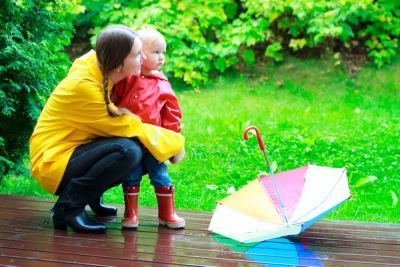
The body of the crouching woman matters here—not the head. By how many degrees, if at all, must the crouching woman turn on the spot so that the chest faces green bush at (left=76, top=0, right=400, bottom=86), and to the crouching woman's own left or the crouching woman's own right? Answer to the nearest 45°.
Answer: approximately 90° to the crouching woman's own left

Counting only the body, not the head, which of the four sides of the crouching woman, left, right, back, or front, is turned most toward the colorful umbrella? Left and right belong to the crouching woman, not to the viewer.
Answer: front

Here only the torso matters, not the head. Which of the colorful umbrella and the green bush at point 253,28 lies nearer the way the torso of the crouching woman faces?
the colorful umbrella

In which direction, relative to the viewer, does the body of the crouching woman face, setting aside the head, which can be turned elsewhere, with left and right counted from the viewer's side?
facing to the right of the viewer
